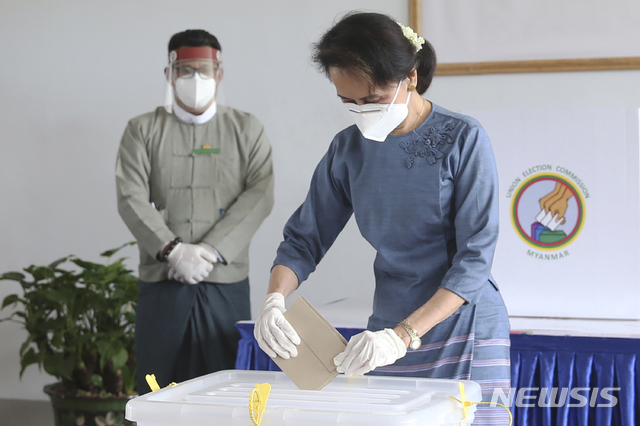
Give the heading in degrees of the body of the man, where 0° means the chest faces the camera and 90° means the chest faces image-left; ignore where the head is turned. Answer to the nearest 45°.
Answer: approximately 0°

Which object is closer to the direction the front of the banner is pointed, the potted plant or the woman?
the woman

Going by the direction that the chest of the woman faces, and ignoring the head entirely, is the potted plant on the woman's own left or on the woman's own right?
on the woman's own right

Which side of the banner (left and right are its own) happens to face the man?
right

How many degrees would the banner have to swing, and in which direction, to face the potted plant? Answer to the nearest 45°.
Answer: approximately 90° to its right

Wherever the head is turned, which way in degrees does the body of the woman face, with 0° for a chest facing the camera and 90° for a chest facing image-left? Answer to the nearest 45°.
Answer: approximately 45°

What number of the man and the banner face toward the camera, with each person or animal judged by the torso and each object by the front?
2

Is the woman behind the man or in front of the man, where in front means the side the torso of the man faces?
in front

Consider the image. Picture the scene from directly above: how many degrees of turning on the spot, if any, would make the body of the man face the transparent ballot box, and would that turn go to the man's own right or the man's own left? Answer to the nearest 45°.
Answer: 0° — they already face it

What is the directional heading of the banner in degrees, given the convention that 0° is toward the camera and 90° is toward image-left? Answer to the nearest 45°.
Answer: approximately 0°

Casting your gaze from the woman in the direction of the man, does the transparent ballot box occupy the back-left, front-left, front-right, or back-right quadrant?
back-left

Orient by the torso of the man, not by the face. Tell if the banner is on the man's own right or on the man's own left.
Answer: on the man's own left
